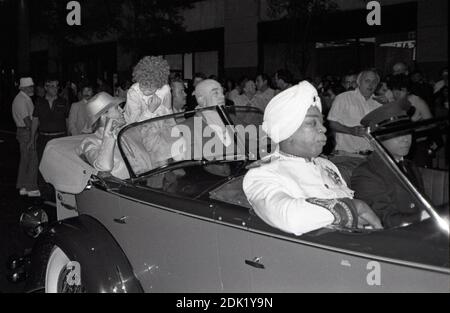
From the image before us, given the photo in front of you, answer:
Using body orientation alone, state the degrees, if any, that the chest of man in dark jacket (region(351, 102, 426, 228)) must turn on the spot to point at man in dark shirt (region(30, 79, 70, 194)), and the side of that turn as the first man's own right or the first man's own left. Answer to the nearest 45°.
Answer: approximately 180°

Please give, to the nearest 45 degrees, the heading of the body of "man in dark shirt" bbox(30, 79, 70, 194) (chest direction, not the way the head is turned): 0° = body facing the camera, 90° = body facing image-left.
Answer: approximately 0°

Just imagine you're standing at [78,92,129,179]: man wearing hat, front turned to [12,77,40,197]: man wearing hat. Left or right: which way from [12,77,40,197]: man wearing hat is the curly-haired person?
right

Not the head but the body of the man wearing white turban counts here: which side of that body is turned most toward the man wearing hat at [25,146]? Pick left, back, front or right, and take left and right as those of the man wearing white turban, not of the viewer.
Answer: back

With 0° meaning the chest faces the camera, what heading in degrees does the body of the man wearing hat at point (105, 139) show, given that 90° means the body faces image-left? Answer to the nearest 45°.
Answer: approximately 270°

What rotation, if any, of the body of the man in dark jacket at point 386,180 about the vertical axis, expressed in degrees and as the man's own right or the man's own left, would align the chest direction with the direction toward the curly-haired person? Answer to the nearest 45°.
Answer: approximately 180°

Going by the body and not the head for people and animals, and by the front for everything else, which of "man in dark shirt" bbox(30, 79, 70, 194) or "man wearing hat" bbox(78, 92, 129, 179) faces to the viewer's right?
the man wearing hat

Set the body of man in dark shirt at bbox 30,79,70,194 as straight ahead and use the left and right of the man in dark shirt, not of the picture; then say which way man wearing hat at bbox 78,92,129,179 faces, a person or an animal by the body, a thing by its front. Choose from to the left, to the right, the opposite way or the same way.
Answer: to the left
